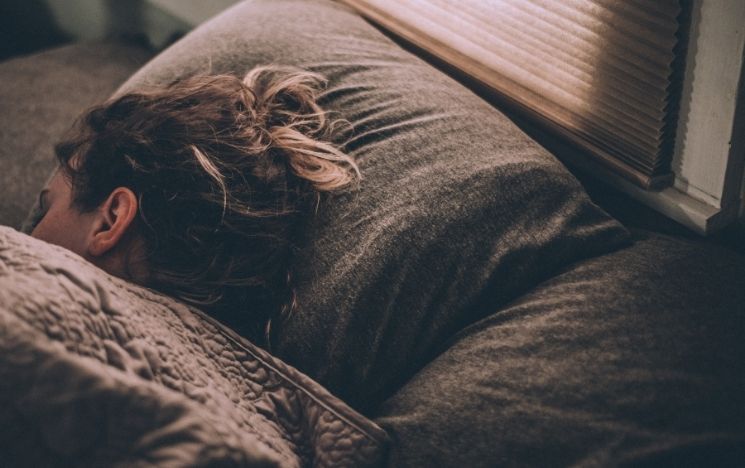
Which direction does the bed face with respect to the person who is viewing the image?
facing the viewer and to the left of the viewer

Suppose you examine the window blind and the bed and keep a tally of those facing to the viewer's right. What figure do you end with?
0

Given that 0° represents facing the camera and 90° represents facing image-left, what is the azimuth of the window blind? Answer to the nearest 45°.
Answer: approximately 45°
